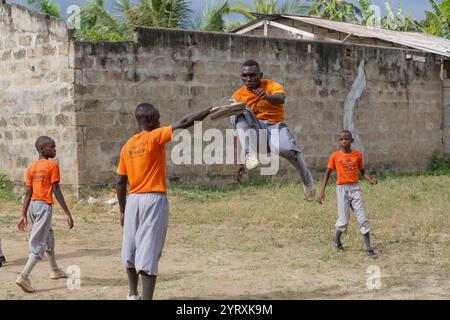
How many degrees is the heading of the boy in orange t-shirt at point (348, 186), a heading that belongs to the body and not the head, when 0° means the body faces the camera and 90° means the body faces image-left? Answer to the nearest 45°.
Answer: approximately 0°

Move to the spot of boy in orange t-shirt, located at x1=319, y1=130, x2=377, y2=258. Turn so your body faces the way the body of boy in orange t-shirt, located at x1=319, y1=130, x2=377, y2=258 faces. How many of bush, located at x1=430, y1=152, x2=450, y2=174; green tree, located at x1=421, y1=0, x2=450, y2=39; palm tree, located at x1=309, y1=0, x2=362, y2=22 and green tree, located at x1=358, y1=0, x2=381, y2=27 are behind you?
4

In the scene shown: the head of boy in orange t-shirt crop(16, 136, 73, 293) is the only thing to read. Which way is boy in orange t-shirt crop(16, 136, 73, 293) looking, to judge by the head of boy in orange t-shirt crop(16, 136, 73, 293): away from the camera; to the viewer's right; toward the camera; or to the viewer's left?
to the viewer's right

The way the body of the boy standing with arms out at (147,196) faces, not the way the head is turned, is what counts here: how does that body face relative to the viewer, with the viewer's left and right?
facing away from the viewer and to the right of the viewer

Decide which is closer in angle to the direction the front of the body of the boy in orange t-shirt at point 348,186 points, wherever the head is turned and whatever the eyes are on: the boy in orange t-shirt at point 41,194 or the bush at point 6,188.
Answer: the boy in orange t-shirt

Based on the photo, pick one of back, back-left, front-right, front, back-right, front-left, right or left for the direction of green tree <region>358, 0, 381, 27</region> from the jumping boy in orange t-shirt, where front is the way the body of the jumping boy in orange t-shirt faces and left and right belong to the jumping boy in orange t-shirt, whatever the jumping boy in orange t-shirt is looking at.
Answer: back-right

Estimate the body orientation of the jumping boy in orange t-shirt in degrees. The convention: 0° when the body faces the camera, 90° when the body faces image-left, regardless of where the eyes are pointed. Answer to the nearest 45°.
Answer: approximately 45°

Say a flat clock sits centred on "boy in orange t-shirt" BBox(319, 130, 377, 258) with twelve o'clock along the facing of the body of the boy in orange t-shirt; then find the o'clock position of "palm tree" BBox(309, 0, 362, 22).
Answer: The palm tree is roughly at 6 o'clock from the boy in orange t-shirt.
